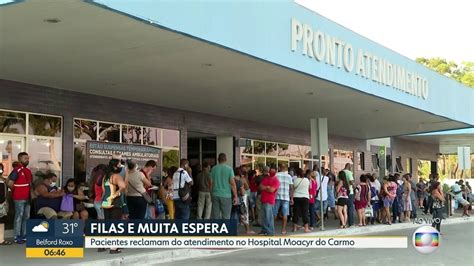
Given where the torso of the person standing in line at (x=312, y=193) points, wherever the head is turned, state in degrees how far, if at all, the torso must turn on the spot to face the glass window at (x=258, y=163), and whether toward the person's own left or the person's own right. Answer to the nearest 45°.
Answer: approximately 90° to the person's own right

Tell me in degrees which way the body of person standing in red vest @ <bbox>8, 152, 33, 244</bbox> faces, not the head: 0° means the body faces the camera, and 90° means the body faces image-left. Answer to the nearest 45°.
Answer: approximately 315°

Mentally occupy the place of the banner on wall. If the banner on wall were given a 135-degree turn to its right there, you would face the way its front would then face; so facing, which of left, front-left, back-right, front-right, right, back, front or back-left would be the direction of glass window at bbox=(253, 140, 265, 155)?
right

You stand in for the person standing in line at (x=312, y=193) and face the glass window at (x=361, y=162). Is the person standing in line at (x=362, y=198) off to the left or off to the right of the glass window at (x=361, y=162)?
right

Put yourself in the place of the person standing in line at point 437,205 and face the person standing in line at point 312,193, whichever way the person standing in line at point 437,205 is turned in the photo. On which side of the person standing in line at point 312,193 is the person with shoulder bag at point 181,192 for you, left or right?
left
